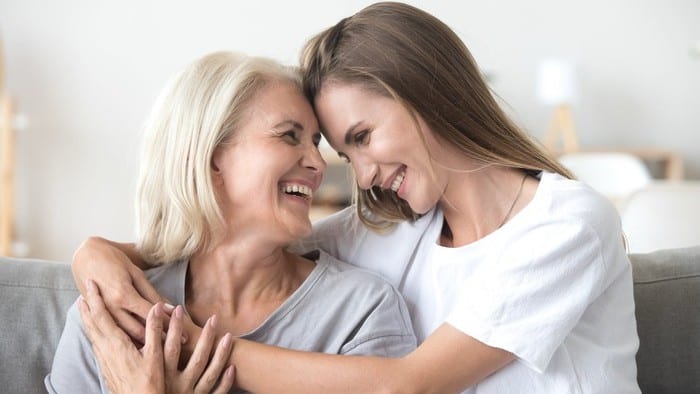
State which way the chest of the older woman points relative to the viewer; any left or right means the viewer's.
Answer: facing the viewer

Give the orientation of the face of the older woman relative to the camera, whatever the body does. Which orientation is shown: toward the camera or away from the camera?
toward the camera

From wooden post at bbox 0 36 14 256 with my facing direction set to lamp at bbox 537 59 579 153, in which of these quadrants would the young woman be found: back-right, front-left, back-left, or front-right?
front-right

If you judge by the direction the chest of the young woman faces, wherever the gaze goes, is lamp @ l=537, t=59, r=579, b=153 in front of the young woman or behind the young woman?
behind

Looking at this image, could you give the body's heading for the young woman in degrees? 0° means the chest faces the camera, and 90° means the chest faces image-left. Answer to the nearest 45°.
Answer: approximately 45°

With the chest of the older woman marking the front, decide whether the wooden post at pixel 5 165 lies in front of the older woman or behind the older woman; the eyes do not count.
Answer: behind

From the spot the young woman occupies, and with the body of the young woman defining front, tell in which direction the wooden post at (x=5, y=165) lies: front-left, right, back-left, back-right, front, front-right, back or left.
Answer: right

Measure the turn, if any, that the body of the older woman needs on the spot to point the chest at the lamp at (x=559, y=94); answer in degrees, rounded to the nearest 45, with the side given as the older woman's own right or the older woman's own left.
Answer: approximately 135° to the older woman's own left
